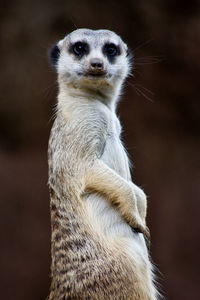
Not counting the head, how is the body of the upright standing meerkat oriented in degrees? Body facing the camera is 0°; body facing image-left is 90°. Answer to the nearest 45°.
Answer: approximately 315°
